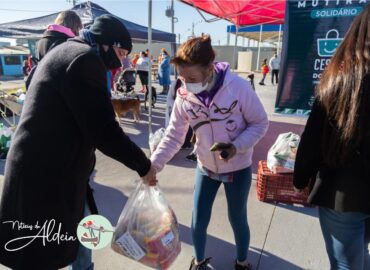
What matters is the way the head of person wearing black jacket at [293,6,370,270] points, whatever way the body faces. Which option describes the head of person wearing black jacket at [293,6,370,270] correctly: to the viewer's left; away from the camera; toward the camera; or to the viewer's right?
away from the camera

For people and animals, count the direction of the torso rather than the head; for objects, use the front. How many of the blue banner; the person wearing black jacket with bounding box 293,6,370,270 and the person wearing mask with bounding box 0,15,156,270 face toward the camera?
1

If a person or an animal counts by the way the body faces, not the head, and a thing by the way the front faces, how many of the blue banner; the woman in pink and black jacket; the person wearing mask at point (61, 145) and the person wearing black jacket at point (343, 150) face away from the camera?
1

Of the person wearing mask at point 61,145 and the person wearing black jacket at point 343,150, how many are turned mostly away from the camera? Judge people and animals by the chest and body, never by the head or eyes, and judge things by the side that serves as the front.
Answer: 1

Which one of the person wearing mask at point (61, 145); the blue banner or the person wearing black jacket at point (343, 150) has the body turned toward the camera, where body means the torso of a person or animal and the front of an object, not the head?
the blue banner

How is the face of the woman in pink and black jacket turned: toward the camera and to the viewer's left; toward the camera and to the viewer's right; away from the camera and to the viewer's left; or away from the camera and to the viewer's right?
toward the camera and to the viewer's left

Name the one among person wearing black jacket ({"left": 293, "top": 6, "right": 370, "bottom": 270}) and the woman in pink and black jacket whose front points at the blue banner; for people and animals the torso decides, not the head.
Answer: the person wearing black jacket

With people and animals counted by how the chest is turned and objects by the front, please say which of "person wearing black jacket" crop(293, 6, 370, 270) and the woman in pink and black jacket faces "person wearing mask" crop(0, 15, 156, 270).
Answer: the woman in pink and black jacket

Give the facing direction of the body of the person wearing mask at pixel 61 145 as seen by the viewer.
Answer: to the viewer's right

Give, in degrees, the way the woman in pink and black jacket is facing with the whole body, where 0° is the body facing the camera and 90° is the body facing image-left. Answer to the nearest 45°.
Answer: approximately 45°

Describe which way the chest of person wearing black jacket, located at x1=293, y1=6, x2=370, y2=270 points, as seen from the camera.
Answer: away from the camera

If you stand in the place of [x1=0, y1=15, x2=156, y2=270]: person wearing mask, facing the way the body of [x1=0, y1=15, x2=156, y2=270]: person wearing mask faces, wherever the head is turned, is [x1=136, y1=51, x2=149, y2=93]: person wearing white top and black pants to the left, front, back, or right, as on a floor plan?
left

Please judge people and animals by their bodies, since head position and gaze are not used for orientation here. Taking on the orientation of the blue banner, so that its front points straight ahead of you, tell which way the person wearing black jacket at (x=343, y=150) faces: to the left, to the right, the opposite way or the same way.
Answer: the opposite way

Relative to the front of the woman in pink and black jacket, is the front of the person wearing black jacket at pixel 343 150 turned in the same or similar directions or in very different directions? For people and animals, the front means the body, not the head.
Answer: very different directions

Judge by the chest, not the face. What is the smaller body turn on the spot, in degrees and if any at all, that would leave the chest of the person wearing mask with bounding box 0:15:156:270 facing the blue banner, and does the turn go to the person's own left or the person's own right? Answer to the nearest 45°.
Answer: approximately 45° to the person's own left

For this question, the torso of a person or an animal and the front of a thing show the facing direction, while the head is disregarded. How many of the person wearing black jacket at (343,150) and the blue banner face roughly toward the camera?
1

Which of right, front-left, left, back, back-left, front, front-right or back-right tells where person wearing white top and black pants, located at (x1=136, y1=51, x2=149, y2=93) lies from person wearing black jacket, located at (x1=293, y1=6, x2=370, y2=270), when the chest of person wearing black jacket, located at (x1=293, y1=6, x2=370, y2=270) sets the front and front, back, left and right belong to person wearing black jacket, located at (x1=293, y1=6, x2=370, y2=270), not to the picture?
front-left
